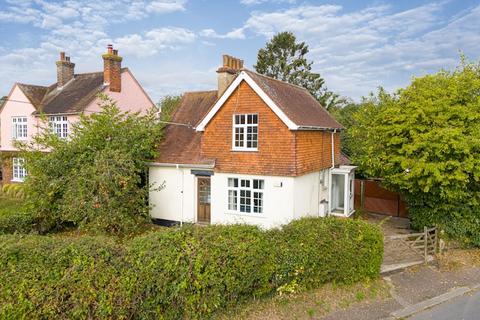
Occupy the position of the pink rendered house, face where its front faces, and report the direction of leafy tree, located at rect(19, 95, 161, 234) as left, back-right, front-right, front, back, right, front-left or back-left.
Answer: front-left

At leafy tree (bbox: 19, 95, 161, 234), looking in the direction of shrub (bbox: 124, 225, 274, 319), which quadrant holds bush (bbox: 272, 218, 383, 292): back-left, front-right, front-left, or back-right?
front-left

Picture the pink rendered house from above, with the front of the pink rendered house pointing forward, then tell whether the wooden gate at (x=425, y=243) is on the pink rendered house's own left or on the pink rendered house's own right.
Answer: on the pink rendered house's own left

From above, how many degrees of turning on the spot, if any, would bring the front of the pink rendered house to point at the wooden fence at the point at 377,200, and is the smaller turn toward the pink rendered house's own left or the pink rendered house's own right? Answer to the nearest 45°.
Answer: approximately 90° to the pink rendered house's own left

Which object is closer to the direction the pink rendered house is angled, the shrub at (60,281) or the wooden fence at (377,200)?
the shrub

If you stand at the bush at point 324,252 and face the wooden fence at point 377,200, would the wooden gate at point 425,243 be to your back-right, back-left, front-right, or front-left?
front-right

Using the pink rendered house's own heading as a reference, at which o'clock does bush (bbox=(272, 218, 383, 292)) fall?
The bush is roughly at 10 o'clock from the pink rendered house.

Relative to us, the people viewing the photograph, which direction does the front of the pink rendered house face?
facing the viewer and to the left of the viewer

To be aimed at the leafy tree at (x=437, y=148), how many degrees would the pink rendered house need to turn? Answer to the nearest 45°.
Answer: approximately 90° to its left
